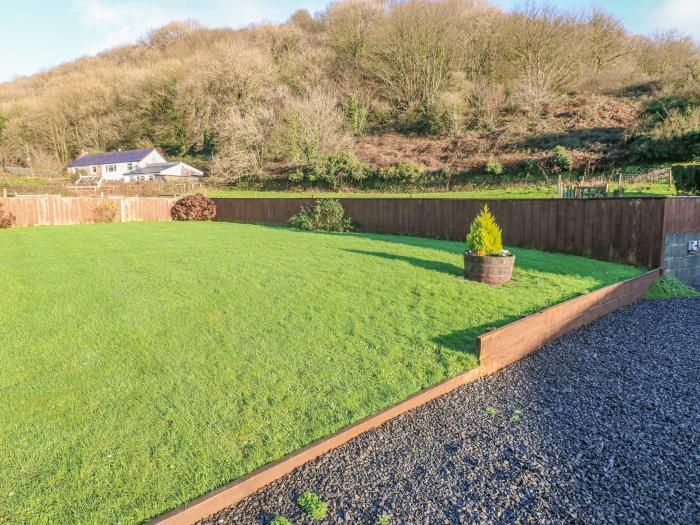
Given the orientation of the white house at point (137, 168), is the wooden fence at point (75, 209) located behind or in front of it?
in front

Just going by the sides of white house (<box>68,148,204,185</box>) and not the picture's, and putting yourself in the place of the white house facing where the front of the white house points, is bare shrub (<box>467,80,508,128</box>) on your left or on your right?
on your left

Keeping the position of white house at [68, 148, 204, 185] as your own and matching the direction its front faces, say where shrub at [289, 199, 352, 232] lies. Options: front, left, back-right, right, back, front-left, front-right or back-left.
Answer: front-left

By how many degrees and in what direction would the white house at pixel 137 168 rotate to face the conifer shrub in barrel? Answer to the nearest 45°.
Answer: approximately 45° to its left

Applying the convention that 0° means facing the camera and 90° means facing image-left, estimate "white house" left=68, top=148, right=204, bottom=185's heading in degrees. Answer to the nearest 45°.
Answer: approximately 45°

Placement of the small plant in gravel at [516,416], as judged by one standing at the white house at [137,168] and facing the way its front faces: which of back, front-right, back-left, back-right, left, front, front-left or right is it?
front-left

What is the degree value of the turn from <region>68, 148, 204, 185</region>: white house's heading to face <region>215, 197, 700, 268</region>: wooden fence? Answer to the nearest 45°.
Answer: approximately 45° to its left

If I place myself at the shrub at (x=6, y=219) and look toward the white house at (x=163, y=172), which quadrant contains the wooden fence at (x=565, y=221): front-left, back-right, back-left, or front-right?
back-right

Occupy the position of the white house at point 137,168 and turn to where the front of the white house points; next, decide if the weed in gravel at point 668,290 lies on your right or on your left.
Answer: on your left

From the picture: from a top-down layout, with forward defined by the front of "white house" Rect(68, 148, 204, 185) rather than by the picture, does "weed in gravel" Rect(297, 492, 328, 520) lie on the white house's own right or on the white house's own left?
on the white house's own left

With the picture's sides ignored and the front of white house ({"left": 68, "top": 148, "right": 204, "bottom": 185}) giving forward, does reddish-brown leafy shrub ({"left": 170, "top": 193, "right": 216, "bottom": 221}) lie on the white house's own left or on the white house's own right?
on the white house's own left
